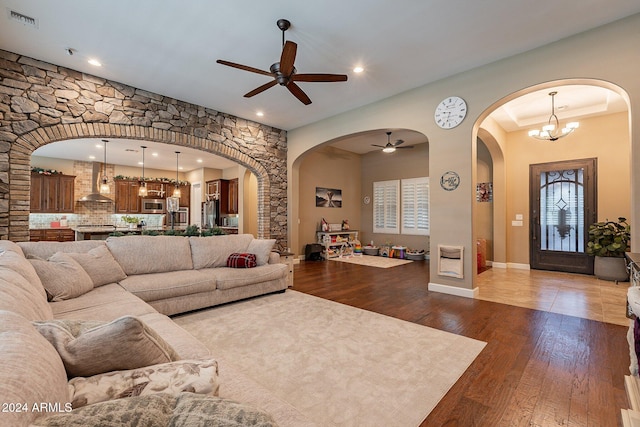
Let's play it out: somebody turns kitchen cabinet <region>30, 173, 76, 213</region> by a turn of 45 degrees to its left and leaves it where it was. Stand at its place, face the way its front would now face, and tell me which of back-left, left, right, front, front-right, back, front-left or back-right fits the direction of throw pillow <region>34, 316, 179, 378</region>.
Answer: front-right

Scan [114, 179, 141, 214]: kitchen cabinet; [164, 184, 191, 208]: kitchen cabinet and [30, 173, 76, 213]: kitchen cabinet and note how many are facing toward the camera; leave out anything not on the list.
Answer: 3

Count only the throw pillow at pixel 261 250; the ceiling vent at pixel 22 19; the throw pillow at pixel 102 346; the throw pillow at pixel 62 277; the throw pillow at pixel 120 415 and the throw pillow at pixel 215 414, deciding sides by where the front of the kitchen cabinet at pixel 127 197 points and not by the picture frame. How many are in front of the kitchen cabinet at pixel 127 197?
6

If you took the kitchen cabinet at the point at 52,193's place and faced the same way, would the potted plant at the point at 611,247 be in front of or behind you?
in front

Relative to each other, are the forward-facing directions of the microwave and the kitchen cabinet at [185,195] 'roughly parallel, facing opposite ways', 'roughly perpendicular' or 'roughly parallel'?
roughly parallel

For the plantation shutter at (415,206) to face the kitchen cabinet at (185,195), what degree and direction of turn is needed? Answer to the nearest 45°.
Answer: approximately 45° to its right

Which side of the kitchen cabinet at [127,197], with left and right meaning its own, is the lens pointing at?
front

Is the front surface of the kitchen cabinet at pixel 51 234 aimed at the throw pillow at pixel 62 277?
yes

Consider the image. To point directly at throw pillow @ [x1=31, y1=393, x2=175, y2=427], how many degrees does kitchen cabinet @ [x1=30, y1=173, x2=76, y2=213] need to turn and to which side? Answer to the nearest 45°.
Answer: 0° — it already faces it

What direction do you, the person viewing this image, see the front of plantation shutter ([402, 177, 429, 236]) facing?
facing the viewer and to the left of the viewer

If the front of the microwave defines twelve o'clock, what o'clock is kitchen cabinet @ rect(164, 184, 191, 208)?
The kitchen cabinet is roughly at 8 o'clock from the microwave.

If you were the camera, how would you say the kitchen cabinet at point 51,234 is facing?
facing the viewer
